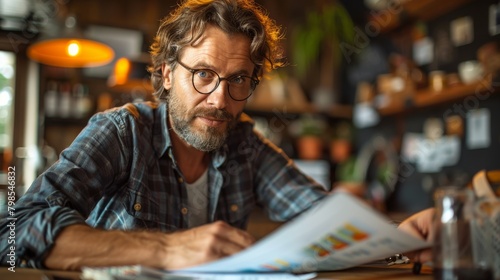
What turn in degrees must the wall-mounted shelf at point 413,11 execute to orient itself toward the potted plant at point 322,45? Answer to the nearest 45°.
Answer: approximately 90° to its right

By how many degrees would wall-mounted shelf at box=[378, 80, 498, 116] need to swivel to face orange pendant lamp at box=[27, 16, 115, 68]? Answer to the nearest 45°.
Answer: approximately 45° to its right

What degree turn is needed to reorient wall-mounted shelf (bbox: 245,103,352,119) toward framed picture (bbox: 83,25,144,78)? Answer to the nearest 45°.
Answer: approximately 90° to its right

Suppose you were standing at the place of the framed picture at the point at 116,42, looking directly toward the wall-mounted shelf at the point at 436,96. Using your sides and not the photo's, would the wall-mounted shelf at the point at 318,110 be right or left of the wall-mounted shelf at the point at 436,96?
left

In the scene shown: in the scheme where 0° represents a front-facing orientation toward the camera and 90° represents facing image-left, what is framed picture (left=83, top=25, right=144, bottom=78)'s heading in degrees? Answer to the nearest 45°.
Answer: approximately 0°

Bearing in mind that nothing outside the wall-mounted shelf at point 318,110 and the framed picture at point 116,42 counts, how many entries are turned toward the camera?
2

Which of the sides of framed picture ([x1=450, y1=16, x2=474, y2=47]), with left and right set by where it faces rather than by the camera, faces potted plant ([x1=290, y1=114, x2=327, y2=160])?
right

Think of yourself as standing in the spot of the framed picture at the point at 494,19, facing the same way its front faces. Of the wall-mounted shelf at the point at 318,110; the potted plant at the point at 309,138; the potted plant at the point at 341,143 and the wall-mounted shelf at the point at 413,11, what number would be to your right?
4

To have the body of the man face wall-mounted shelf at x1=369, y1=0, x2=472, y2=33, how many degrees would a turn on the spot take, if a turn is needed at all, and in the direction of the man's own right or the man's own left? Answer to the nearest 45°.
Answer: approximately 90° to the man's own left

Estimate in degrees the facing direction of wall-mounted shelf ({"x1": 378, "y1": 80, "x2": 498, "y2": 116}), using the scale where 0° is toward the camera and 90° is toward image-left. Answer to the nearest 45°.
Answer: approximately 45°

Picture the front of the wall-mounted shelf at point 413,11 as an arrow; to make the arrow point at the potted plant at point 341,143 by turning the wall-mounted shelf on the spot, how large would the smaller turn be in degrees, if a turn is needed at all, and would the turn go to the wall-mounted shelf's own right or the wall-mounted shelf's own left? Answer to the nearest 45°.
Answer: approximately 90° to the wall-mounted shelf's own right

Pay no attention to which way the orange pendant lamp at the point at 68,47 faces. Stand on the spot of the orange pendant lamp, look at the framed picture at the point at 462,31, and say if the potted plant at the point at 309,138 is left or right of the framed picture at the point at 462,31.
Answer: left
